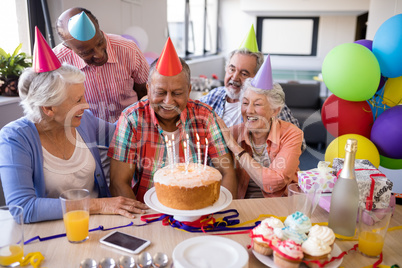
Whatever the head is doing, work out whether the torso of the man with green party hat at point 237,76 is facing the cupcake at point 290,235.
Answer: yes

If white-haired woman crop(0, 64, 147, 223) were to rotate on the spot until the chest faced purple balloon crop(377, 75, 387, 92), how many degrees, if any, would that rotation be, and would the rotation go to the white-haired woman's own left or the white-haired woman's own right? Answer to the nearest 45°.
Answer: approximately 45° to the white-haired woman's own left

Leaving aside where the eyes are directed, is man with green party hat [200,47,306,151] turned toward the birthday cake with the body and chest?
yes

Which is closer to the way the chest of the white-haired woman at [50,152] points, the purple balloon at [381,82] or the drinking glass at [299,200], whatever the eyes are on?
the drinking glass

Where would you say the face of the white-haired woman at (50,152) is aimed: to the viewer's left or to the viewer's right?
to the viewer's right

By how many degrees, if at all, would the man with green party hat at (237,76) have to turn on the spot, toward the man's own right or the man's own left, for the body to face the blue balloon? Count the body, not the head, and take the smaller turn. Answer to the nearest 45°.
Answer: approximately 45° to the man's own left

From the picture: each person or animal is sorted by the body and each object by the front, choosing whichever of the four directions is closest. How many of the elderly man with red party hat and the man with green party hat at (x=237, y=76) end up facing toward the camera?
2

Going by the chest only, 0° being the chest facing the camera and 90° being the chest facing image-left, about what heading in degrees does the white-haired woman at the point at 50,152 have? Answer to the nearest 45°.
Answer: approximately 315°

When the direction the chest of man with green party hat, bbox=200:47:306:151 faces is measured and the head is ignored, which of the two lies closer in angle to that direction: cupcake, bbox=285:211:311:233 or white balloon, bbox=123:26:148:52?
the cupcake

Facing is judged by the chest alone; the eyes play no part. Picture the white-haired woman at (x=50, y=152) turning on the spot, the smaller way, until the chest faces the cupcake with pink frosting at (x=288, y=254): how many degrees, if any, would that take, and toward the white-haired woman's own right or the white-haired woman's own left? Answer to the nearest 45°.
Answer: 0° — they already face it
